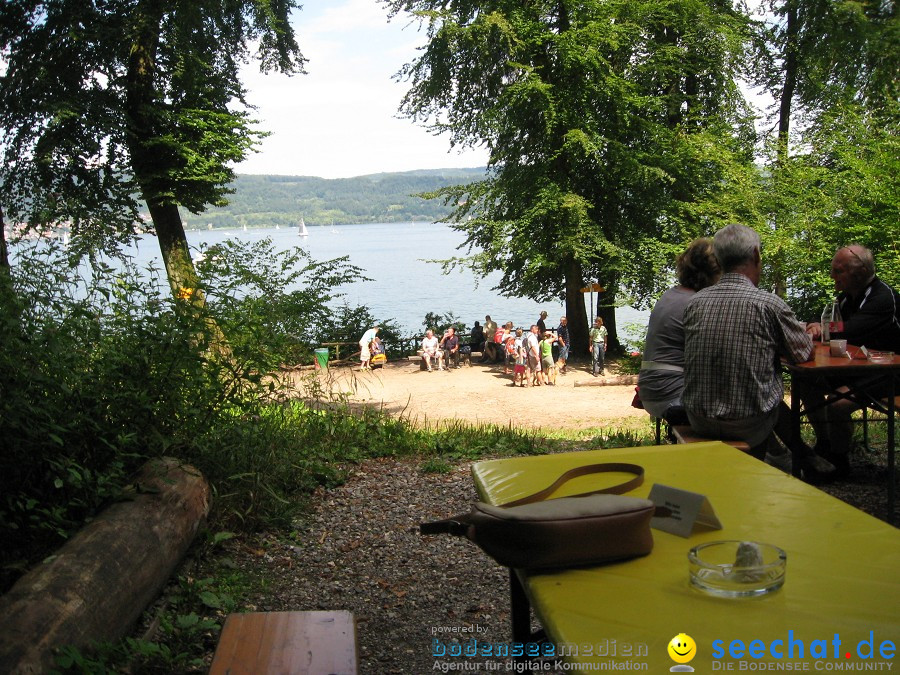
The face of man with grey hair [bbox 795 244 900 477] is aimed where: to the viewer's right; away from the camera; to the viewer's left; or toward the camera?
to the viewer's left

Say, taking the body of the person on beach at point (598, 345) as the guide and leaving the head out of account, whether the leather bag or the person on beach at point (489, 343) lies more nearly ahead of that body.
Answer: the leather bag

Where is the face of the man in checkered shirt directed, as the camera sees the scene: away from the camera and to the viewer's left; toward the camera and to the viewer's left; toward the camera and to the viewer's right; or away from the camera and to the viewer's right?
away from the camera and to the viewer's right

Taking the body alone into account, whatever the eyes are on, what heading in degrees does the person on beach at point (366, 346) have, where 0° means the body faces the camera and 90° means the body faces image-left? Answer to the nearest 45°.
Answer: approximately 270°

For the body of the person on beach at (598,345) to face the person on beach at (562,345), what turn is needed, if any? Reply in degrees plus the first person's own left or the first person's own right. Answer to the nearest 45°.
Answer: approximately 135° to the first person's own right

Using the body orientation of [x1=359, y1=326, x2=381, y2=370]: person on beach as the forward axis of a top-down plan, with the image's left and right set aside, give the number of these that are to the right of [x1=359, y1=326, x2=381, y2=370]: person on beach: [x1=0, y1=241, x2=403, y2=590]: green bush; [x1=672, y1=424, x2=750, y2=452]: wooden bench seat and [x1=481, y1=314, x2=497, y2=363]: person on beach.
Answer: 2

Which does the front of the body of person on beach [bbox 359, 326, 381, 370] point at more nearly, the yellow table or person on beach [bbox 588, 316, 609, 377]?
the person on beach

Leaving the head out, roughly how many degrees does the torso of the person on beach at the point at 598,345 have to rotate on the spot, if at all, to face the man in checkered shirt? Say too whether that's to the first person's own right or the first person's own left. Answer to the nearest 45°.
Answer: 0° — they already face them

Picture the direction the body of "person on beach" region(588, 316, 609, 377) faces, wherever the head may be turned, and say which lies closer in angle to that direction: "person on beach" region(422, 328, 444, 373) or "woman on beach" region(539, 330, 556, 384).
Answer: the woman on beach

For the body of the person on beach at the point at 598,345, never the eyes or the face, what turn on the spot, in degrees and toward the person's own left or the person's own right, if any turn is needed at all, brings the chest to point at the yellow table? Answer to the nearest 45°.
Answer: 0° — they already face it

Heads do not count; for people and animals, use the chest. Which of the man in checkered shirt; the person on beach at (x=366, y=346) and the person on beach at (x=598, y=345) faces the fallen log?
the person on beach at (x=598, y=345)

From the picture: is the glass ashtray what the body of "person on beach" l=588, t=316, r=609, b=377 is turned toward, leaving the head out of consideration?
yes

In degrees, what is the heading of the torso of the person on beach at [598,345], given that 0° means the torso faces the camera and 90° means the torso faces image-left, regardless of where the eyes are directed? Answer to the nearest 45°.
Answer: approximately 0°
